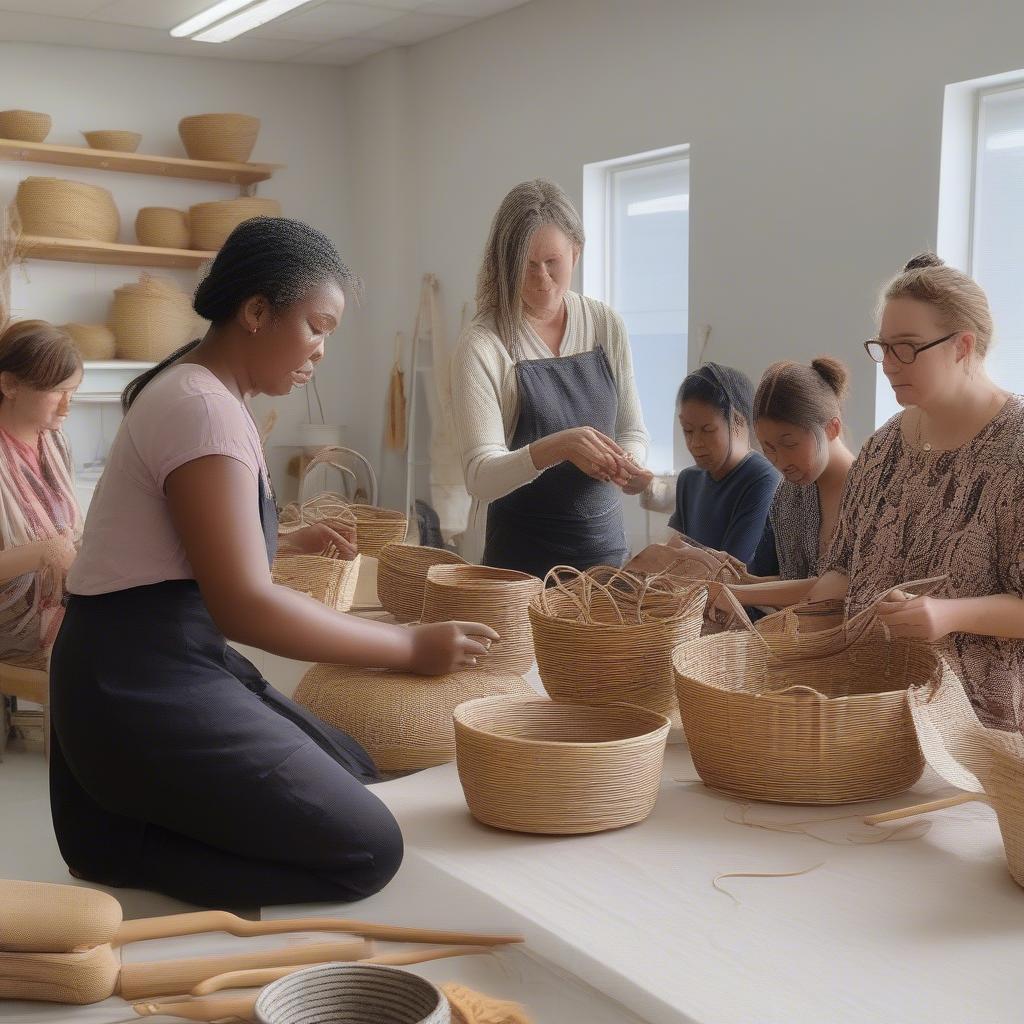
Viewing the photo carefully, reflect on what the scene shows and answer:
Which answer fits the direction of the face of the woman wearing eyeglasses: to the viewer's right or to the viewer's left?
to the viewer's left

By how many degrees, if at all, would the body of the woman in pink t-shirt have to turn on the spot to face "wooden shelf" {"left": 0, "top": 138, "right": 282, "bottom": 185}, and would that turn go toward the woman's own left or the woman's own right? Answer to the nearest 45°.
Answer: approximately 90° to the woman's own left

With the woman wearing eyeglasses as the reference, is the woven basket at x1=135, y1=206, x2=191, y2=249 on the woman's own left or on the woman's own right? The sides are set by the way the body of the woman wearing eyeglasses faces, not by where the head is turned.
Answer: on the woman's own right

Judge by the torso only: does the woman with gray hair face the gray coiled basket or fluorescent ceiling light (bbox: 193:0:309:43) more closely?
the gray coiled basket

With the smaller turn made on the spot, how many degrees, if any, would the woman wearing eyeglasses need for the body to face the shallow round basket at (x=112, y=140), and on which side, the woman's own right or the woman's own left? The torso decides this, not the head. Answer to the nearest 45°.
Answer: approximately 90° to the woman's own right

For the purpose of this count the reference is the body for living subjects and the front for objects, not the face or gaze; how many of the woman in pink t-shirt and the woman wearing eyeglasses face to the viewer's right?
1

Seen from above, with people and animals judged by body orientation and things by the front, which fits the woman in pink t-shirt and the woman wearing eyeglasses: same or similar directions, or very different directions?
very different directions

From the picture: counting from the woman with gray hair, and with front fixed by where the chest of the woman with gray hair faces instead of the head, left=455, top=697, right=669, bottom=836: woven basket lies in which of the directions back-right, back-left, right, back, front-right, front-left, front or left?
front-right

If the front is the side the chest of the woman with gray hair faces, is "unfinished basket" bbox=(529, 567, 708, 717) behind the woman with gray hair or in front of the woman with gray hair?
in front

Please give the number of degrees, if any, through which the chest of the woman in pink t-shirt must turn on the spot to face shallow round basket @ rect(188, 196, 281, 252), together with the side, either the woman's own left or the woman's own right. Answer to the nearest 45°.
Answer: approximately 90° to the woman's own left

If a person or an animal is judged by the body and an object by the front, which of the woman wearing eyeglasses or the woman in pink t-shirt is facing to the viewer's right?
the woman in pink t-shirt

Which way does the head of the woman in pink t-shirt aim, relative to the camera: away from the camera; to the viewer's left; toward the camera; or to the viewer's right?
to the viewer's right

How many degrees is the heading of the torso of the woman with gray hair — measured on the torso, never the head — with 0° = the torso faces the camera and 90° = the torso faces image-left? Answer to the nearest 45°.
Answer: approximately 315°

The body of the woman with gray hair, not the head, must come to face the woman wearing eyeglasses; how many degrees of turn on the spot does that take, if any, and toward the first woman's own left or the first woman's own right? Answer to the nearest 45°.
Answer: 0° — they already face them

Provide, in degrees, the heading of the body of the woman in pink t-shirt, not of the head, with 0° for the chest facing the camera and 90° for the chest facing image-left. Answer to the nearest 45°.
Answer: approximately 270°
